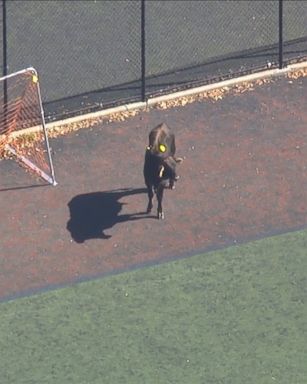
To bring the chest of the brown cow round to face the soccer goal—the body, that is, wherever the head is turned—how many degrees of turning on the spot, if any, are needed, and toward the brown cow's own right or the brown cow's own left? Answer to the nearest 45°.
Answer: approximately 135° to the brown cow's own right

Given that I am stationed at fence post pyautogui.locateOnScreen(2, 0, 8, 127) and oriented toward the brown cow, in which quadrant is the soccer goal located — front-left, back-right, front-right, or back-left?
front-right

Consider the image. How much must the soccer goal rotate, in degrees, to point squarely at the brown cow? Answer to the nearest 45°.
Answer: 0° — it already faces it

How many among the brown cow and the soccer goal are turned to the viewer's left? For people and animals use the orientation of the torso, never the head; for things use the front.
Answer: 0

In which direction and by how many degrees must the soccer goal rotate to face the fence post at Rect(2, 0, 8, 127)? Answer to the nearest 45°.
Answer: approximately 135° to its left

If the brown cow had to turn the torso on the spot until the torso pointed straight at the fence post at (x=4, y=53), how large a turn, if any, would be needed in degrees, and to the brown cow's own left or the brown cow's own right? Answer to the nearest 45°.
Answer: approximately 135° to the brown cow's own right

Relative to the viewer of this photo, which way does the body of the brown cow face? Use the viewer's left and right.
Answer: facing the viewer

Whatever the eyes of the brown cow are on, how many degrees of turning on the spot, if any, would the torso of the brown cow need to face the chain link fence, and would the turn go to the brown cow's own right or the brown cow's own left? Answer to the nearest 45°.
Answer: approximately 180°

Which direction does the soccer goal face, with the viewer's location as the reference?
facing the viewer and to the right of the viewer
